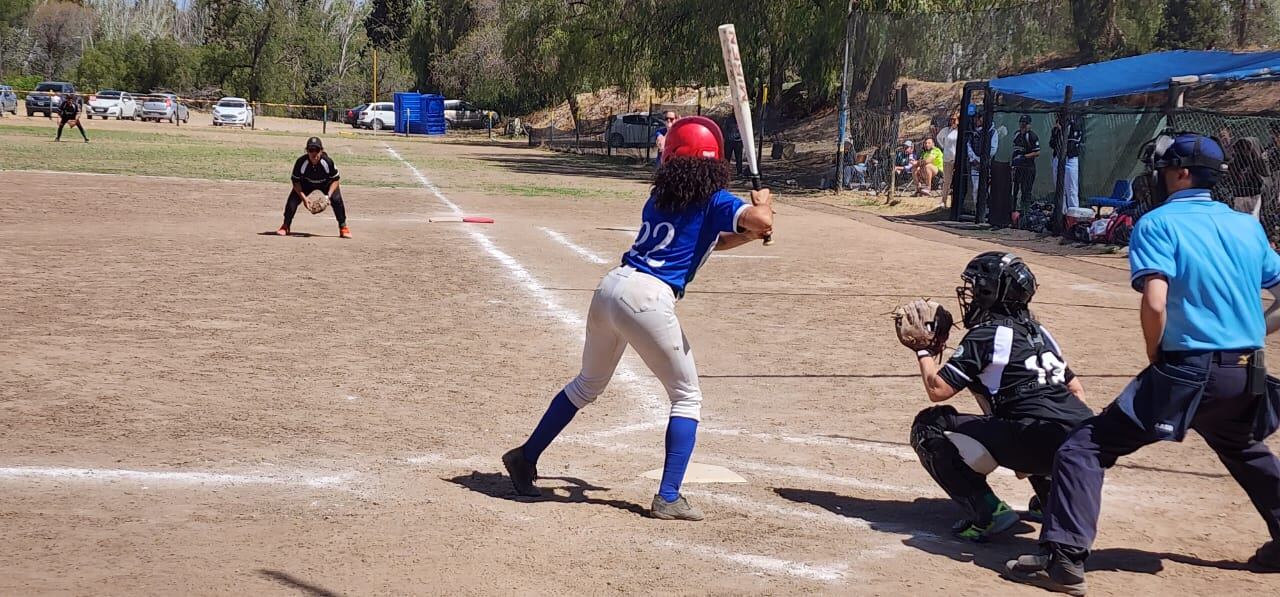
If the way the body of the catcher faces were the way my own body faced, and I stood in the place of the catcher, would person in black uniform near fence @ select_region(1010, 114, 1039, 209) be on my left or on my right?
on my right

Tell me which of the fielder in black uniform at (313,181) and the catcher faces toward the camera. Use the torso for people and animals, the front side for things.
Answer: the fielder in black uniform

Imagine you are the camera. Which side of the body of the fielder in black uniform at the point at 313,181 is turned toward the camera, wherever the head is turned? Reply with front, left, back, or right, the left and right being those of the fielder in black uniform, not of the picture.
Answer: front

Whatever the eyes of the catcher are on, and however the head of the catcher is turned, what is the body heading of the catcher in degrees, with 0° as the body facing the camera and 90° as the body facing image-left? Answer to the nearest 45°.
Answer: approximately 135°

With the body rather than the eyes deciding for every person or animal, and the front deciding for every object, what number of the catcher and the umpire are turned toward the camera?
0

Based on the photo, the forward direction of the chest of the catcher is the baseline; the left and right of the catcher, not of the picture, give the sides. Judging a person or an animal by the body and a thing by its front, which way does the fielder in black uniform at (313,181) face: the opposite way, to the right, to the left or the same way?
the opposite way

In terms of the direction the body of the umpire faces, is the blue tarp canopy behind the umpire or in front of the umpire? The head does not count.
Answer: in front

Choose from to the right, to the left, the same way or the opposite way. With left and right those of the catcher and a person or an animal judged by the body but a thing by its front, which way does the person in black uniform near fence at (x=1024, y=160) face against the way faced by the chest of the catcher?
to the left

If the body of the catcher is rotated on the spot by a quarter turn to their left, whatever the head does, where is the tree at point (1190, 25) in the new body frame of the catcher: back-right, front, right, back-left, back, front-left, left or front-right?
back-right

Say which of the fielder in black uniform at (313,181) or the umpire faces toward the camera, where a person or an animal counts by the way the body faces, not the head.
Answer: the fielder in black uniform

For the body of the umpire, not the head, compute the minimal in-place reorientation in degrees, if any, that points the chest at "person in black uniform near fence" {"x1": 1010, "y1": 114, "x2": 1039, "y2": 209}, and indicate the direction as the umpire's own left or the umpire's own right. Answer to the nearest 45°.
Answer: approximately 45° to the umpire's own right

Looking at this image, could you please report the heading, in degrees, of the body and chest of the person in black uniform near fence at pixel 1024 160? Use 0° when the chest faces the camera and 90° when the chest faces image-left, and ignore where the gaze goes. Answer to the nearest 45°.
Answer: approximately 45°

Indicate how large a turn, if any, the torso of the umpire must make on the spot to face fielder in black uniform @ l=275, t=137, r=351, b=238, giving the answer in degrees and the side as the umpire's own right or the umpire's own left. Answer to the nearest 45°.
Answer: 0° — they already face them
